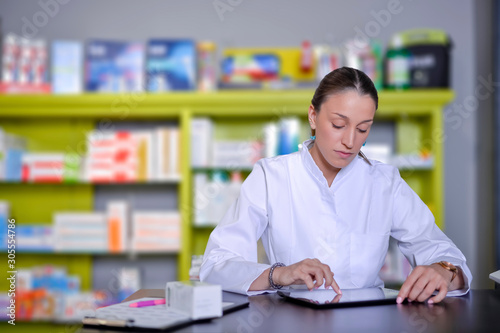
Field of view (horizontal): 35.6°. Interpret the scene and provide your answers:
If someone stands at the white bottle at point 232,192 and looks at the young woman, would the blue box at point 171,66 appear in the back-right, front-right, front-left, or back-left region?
back-right

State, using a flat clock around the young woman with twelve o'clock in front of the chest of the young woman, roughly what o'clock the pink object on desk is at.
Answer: The pink object on desk is roughly at 1 o'clock from the young woman.

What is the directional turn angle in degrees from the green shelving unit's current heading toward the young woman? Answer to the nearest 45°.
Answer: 0° — it already faces them

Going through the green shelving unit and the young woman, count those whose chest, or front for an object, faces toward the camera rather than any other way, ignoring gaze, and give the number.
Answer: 2

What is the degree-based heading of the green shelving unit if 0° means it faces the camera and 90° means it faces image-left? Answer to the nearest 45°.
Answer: approximately 0°

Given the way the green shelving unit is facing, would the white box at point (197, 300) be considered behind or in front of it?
in front

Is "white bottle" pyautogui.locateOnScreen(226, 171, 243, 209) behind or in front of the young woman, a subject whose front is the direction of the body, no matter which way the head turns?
behind

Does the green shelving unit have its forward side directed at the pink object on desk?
yes

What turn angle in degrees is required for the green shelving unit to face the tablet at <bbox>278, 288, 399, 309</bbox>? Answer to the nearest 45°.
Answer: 0° — it already faces it

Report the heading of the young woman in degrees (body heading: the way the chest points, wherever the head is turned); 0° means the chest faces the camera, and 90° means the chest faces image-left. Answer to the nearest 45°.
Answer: approximately 0°

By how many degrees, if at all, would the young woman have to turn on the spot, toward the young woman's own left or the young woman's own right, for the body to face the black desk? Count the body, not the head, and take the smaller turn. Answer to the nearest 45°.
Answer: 0° — they already face it

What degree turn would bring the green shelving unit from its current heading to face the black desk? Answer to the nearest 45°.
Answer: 0° — it already faces it

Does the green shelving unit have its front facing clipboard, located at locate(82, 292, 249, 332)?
yes
